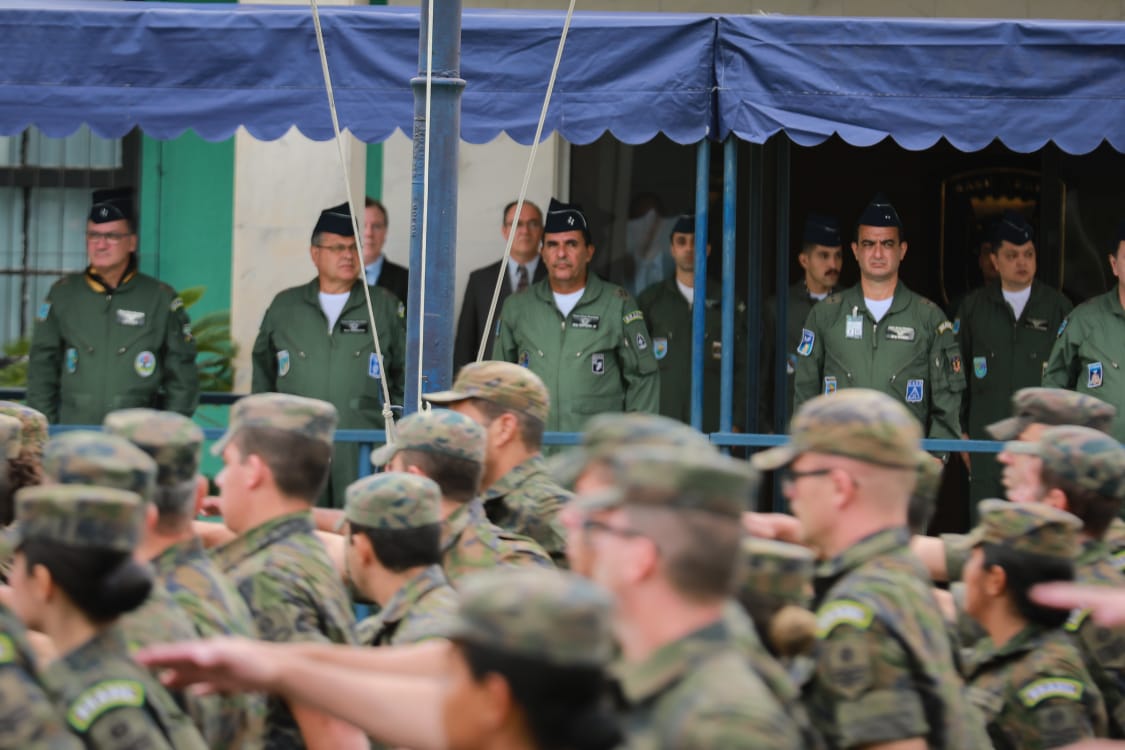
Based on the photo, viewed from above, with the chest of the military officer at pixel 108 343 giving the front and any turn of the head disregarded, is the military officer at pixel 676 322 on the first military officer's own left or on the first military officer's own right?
on the first military officer's own left

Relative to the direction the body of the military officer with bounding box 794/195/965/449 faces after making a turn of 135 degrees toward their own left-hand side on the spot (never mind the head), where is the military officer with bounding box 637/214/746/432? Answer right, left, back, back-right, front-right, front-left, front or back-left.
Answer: left

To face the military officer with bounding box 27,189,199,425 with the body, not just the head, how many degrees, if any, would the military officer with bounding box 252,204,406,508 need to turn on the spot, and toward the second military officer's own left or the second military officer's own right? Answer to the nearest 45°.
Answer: approximately 90° to the second military officer's own right

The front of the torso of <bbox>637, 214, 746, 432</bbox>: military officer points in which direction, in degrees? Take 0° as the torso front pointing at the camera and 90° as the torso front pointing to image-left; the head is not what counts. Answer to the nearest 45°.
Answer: approximately 0°

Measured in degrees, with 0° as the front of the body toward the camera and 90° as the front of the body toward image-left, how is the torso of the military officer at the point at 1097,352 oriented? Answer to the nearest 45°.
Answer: approximately 0°
